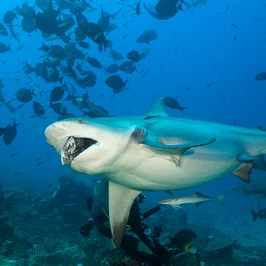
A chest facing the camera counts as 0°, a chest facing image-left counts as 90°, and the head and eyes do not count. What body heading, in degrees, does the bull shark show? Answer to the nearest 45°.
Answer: approximately 90°

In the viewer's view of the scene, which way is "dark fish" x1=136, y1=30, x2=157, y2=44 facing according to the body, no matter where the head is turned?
to the viewer's right

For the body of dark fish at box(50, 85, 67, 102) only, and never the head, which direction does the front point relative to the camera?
to the viewer's left
